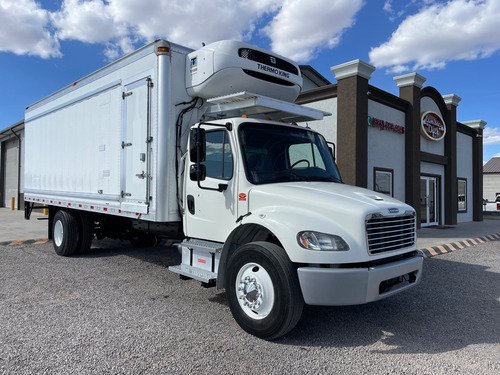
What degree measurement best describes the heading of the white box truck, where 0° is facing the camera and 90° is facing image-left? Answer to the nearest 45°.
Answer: approximately 315°
